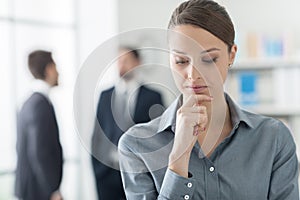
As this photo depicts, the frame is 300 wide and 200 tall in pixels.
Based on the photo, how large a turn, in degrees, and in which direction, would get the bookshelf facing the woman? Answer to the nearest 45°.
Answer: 0° — it already faces them

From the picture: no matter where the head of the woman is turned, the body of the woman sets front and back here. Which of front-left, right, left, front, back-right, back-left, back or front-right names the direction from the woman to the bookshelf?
back

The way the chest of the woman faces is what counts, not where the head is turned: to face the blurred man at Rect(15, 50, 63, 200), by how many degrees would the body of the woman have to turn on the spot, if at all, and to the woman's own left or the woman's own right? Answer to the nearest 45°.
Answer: approximately 135° to the woman's own right

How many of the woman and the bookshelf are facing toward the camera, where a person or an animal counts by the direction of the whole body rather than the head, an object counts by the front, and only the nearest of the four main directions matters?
2

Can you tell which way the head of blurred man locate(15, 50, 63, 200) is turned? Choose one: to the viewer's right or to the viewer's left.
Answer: to the viewer's right

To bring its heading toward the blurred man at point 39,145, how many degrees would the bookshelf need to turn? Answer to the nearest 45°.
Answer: approximately 45° to its right

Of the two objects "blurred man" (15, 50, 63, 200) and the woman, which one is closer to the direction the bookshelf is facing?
the woman

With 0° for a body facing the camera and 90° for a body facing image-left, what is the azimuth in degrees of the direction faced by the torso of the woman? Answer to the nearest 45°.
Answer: approximately 0°
